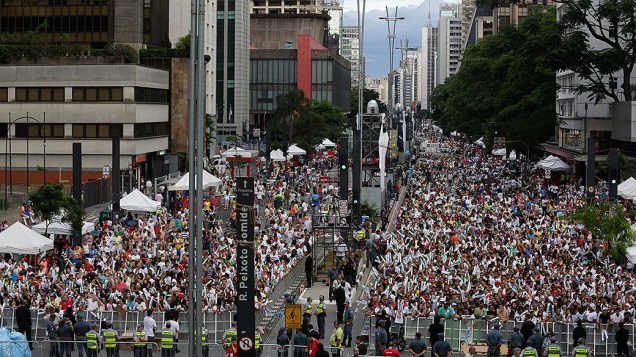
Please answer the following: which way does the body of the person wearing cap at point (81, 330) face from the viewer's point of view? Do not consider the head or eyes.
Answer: away from the camera

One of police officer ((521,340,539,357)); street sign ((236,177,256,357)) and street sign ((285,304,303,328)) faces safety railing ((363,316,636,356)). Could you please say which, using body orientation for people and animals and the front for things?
the police officer

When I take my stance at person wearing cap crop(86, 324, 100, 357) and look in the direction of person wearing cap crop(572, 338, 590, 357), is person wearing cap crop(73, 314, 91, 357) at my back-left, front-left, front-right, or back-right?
back-left

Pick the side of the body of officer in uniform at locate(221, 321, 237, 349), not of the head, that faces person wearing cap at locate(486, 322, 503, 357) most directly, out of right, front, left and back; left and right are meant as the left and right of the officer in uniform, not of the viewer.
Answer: right

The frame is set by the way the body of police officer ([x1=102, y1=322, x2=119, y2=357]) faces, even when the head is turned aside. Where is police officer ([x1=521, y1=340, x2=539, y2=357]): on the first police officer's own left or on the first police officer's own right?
on the first police officer's own right

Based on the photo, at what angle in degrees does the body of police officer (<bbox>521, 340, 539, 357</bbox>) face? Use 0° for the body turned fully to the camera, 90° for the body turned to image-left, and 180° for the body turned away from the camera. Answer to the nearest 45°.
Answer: approximately 180°

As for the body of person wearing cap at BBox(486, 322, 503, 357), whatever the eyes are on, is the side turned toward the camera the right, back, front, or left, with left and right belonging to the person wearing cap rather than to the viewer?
back

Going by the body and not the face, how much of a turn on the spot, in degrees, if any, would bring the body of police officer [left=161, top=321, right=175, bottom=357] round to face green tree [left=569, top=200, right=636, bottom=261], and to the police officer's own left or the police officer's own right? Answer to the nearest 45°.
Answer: approximately 45° to the police officer's own right

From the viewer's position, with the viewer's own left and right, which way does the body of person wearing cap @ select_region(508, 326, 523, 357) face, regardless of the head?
facing away from the viewer

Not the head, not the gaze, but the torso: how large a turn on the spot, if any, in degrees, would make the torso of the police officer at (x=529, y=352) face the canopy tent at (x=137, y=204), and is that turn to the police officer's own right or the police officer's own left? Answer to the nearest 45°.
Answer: approximately 45° to the police officer's own left

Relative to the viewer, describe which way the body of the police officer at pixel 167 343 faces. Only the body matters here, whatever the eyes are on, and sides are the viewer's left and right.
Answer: facing away from the viewer

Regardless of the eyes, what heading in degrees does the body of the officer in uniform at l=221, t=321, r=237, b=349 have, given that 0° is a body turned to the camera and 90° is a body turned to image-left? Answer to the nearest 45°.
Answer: approximately 180°
